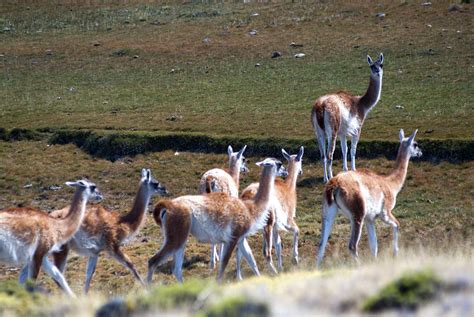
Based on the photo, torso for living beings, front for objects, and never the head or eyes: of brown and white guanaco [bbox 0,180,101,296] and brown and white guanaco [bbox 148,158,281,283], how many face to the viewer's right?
2

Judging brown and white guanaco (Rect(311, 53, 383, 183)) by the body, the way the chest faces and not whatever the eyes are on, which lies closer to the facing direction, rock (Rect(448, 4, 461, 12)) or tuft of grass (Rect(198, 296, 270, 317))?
the rock

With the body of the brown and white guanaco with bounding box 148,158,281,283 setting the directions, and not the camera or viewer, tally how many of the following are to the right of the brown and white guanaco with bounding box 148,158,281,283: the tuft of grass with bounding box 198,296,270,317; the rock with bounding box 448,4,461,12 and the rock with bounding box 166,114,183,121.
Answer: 1

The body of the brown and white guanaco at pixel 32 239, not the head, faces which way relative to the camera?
to the viewer's right

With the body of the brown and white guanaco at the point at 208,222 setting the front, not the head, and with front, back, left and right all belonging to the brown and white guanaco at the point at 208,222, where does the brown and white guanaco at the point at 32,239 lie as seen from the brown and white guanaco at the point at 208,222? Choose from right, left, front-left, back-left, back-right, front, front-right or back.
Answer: back

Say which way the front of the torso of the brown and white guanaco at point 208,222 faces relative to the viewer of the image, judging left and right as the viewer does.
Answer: facing to the right of the viewer

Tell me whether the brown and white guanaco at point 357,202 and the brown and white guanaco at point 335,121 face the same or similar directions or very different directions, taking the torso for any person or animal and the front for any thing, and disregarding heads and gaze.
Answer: same or similar directions

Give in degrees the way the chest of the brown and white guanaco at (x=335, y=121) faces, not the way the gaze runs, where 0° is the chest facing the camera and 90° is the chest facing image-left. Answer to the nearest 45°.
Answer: approximately 225°

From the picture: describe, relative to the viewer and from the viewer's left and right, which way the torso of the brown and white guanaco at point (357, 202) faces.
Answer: facing away from the viewer and to the right of the viewer

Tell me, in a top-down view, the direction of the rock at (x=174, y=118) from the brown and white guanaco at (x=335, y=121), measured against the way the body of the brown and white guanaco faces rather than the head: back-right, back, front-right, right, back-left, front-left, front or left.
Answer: left

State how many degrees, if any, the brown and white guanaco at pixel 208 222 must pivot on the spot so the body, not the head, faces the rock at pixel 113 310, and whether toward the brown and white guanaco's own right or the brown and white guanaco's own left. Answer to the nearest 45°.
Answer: approximately 90° to the brown and white guanaco's own right

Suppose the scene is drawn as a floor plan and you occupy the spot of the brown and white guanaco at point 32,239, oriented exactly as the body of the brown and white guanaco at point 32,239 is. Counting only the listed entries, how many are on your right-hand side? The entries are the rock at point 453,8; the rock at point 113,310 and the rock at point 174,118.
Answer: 1

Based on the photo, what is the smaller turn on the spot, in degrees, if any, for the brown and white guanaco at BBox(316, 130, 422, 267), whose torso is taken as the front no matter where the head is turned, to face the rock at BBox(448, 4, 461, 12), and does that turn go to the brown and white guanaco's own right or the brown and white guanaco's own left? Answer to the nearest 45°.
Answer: approximately 45° to the brown and white guanaco's own left
